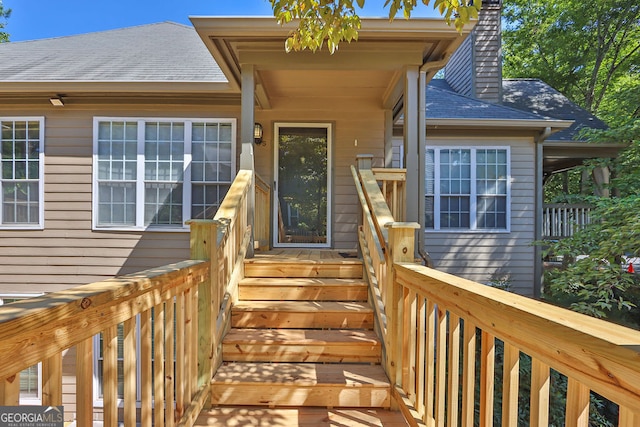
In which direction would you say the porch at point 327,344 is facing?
toward the camera

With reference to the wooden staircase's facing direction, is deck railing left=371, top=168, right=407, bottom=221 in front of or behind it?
behind

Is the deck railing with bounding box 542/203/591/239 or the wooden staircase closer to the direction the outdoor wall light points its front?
the wooden staircase

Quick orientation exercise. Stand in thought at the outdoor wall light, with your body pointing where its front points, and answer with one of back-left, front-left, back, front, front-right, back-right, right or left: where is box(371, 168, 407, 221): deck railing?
front-left

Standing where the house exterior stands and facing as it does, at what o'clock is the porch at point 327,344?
The porch is roughly at 11 o'clock from the house exterior.

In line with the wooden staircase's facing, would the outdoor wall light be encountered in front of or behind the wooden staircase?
behind

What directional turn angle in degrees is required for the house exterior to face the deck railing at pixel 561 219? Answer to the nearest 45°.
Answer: approximately 90° to its left

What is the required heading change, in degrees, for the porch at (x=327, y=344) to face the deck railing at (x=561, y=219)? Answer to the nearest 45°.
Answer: approximately 135° to its left

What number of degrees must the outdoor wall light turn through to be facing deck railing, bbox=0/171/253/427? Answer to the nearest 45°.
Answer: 0° — it already faces it

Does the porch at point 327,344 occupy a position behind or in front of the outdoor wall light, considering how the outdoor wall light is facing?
in front

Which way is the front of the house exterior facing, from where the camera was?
facing the viewer

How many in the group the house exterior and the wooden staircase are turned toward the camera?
2
